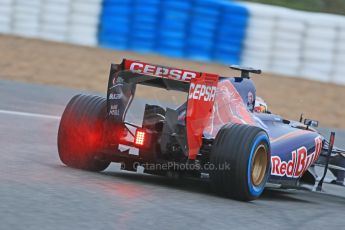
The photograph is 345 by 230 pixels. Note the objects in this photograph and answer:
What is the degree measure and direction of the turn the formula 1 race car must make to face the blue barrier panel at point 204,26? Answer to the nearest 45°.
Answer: approximately 45° to its left

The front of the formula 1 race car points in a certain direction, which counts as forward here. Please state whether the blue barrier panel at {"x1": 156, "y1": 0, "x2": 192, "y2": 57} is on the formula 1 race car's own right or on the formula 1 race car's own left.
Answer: on the formula 1 race car's own left

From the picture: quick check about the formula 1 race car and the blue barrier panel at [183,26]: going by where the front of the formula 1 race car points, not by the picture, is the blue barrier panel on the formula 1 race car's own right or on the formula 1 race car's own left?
on the formula 1 race car's own left

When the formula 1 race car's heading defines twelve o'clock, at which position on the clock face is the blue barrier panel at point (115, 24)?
The blue barrier panel is roughly at 10 o'clock from the formula 1 race car.

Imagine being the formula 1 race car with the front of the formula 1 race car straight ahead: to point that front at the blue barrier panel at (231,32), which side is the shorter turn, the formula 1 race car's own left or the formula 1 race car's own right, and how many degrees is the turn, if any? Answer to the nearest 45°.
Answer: approximately 45° to the formula 1 race car's own left

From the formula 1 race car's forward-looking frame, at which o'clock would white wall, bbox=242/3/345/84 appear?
The white wall is roughly at 11 o'clock from the formula 1 race car.

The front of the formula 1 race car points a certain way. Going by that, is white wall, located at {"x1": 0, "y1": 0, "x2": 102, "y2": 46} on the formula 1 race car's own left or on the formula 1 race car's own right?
on the formula 1 race car's own left

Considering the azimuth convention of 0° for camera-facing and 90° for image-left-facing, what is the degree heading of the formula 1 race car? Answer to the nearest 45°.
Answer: approximately 225°
